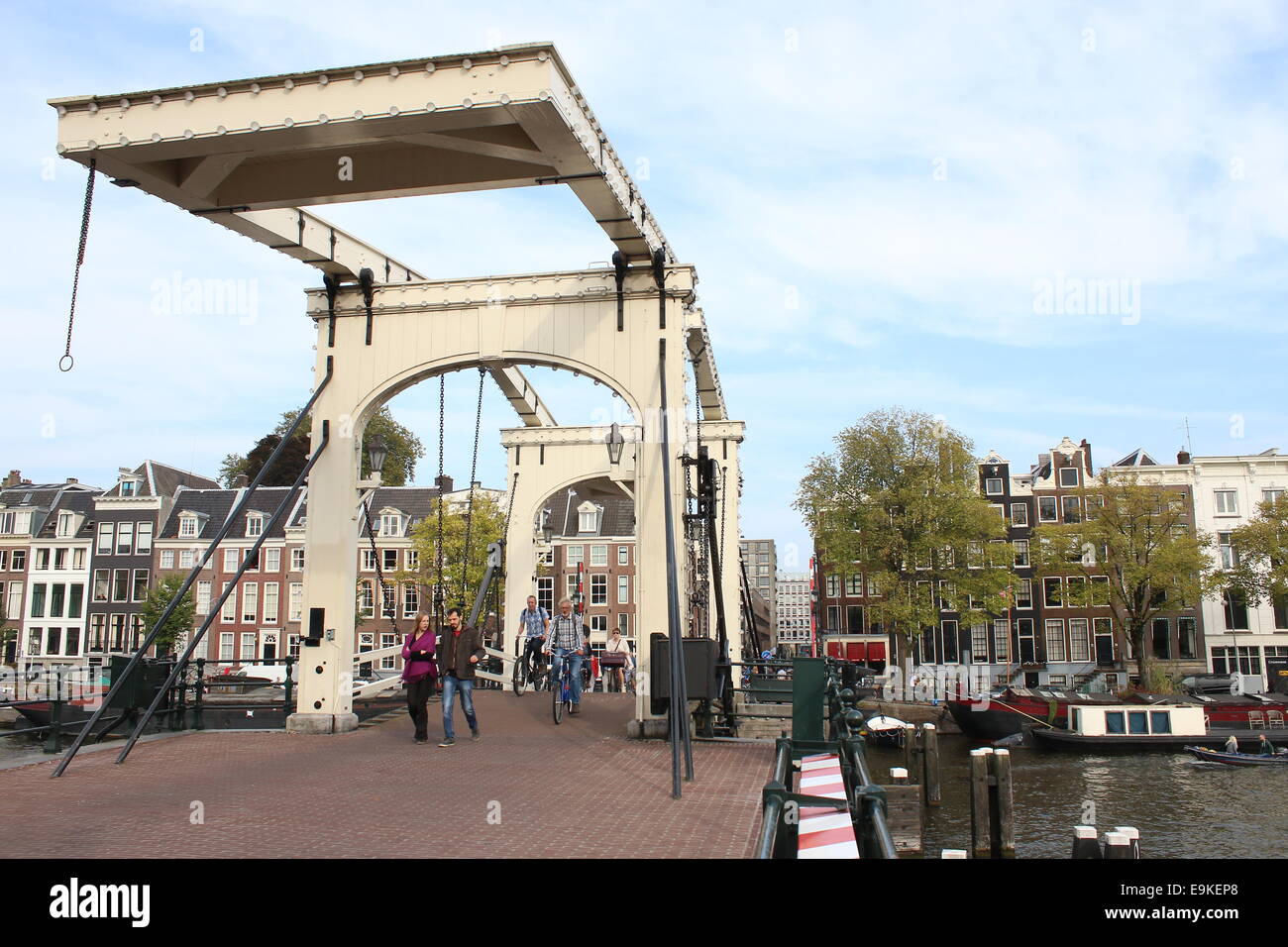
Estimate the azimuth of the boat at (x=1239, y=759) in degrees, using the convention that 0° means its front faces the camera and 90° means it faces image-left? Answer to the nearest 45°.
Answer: approximately 90°

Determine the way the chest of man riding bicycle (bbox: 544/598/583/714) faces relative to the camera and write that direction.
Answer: toward the camera

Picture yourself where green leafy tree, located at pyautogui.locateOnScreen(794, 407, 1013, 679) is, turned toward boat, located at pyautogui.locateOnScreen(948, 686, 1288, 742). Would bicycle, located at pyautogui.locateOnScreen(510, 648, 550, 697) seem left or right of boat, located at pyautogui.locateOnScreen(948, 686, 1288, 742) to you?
right

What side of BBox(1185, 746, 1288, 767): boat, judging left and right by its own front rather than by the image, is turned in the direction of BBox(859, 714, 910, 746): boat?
front

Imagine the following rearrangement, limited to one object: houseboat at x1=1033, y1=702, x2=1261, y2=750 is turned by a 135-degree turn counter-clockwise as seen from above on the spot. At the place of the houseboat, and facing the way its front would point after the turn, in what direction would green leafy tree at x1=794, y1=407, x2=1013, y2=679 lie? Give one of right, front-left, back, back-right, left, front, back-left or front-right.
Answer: back

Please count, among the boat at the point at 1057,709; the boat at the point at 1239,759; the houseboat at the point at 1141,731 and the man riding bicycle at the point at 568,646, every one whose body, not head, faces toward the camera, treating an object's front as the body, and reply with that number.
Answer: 1

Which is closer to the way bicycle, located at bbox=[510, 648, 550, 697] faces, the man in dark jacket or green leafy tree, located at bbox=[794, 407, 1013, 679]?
the man in dark jacket

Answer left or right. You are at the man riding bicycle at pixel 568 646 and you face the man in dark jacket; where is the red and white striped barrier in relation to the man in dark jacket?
left

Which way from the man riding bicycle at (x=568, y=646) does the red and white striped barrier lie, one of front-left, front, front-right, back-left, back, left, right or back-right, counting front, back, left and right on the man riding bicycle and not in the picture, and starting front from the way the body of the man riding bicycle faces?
front

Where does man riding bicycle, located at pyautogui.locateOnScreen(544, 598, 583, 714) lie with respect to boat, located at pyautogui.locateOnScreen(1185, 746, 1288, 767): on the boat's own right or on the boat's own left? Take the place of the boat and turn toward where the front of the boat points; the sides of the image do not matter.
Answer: on the boat's own left

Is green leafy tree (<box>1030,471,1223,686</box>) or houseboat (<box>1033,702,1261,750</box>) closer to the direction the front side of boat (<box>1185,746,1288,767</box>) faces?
the houseboat

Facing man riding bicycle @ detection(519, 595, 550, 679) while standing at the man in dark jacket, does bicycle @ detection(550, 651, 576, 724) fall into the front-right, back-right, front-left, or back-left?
front-right

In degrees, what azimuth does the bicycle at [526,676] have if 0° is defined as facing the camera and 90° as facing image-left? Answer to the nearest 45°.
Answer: approximately 45°

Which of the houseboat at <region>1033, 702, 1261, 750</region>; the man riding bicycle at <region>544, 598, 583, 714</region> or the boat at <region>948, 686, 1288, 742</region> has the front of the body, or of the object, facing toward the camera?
the man riding bicycle

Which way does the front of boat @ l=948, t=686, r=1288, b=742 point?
to the viewer's left

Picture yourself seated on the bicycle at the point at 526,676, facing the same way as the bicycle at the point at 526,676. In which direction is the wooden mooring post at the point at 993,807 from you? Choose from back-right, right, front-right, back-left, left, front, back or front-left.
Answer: left

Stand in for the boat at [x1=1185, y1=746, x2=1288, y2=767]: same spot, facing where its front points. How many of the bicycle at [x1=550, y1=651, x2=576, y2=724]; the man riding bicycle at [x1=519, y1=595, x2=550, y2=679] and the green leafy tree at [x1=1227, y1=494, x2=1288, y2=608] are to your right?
1

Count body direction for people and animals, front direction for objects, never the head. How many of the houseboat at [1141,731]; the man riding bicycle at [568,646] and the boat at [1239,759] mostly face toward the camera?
1
